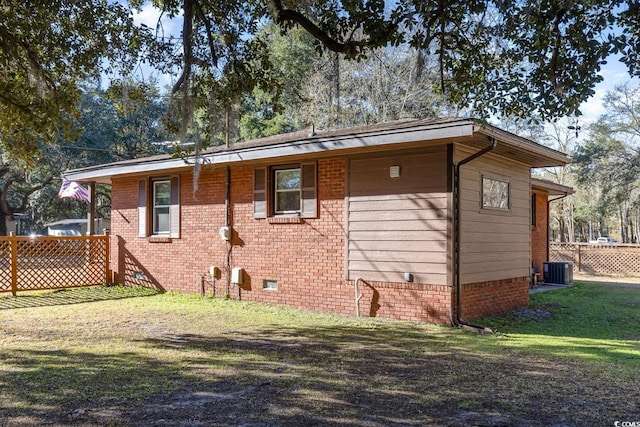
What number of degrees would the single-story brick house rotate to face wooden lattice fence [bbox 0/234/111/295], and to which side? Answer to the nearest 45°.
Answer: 0° — it already faces it

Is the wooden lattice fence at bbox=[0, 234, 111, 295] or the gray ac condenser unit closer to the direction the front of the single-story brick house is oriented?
the wooden lattice fence

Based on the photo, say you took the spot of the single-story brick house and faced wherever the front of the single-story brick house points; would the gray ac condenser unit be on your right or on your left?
on your right

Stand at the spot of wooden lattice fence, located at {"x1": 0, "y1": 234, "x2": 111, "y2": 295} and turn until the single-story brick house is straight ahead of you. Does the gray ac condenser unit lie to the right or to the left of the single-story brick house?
left

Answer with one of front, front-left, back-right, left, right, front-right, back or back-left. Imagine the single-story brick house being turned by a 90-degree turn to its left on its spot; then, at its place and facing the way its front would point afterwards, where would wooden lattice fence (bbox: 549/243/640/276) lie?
back
